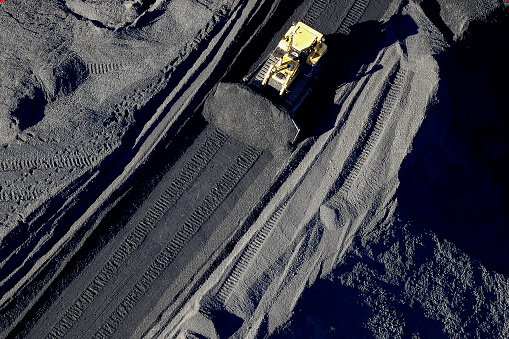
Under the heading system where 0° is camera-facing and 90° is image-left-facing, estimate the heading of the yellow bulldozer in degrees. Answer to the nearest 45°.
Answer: approximately 45°
